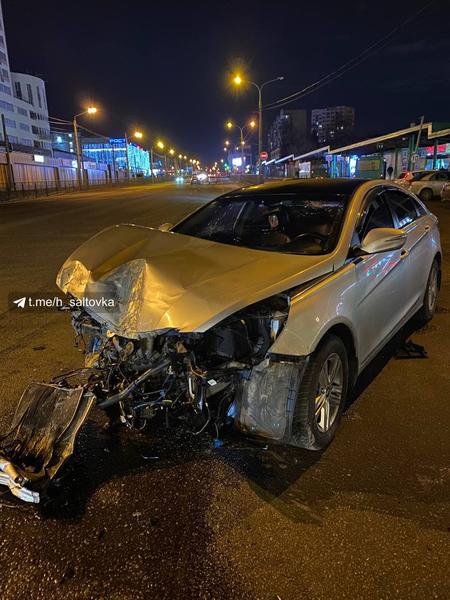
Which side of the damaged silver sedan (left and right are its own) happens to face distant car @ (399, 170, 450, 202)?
back

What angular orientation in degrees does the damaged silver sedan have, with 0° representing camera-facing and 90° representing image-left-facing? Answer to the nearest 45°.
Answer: approximately 45°
